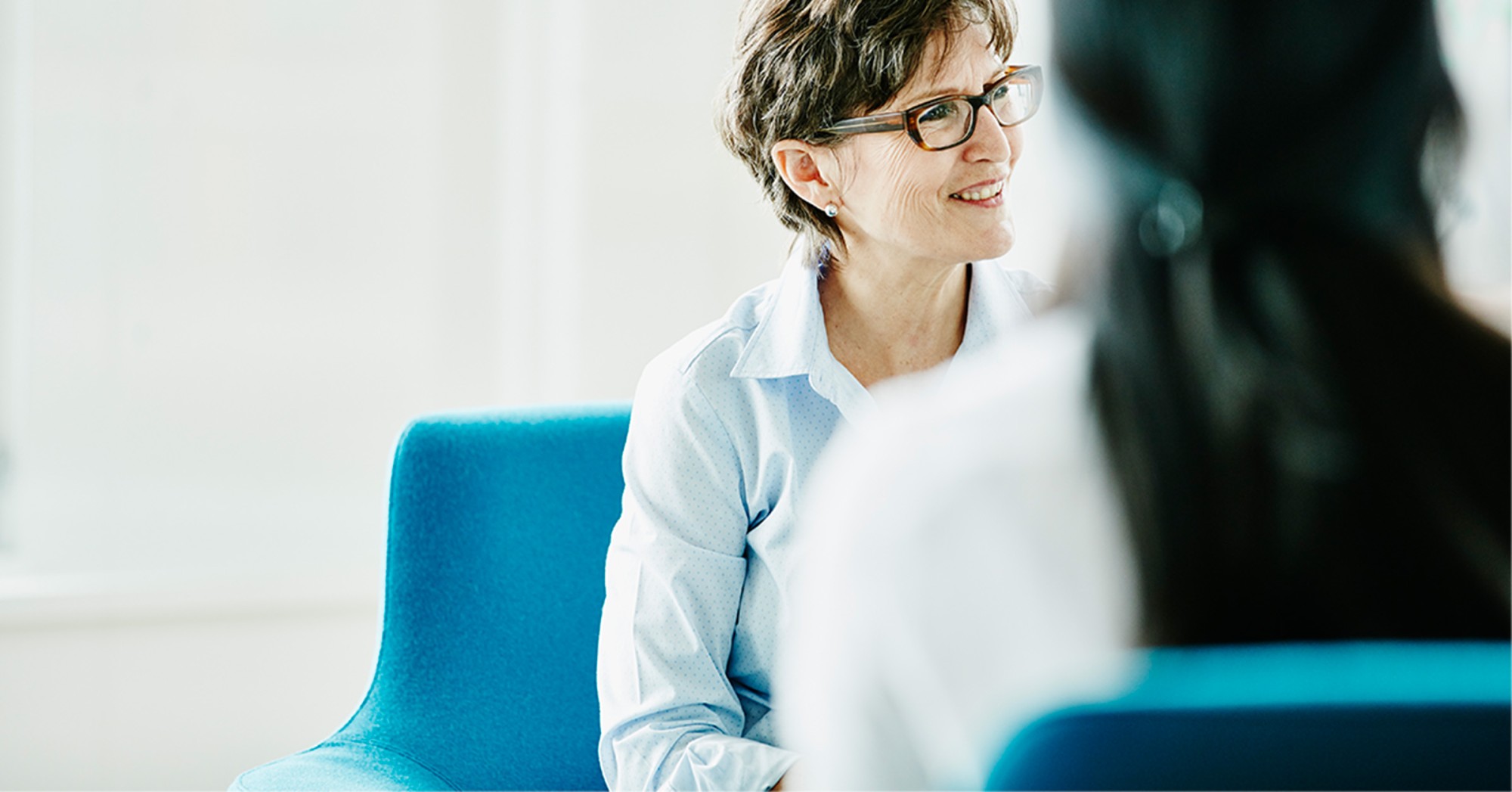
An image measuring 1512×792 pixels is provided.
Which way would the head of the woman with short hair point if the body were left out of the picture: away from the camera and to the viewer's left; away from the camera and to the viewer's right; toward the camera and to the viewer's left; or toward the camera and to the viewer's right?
toward the camera and to the viewer's right

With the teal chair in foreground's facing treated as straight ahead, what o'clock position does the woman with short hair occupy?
The woman with short hair is roughly at 11 o'clock from the teal chair in foreground.

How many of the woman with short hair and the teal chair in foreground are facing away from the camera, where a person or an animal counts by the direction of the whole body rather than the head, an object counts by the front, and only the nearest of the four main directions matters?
1

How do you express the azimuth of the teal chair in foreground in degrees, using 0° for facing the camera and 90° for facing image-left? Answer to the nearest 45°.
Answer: approximately 180°

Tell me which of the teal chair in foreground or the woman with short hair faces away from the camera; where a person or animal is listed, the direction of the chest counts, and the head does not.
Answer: the teal chair in foreground

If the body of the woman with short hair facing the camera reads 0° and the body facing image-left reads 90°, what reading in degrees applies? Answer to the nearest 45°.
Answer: approximately 315°

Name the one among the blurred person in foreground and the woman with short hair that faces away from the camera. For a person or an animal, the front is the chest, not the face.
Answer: the blurred person in foreground

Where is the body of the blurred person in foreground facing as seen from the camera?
away from the camera
